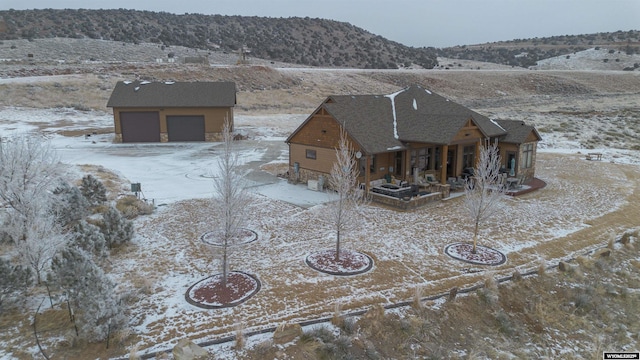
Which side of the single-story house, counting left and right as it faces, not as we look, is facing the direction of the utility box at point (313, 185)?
right

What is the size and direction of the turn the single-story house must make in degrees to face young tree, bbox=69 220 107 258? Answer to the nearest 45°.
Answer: approximately 90° to its right

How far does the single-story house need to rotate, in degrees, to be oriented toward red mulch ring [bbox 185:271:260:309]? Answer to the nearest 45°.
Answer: approximately 45° to its right

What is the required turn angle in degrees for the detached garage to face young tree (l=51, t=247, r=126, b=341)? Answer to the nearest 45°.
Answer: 0° — it already faces it

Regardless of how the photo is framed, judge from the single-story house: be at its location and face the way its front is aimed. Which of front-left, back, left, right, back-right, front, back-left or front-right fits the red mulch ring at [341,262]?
front-right

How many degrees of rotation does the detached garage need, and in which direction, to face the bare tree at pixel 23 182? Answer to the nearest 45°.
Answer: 0° — it already faces it

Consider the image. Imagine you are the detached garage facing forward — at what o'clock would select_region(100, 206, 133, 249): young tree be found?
The young tree is roughly at 12 o'clock from the detached garage.

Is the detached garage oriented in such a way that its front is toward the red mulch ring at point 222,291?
yes

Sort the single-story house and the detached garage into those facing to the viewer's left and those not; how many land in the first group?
0

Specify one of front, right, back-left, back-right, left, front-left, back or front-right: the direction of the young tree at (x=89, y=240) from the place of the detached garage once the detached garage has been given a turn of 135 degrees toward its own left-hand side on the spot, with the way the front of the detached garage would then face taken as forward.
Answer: back-right

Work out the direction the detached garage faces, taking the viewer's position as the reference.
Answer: facing the viewer

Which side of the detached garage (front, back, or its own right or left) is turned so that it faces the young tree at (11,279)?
front
